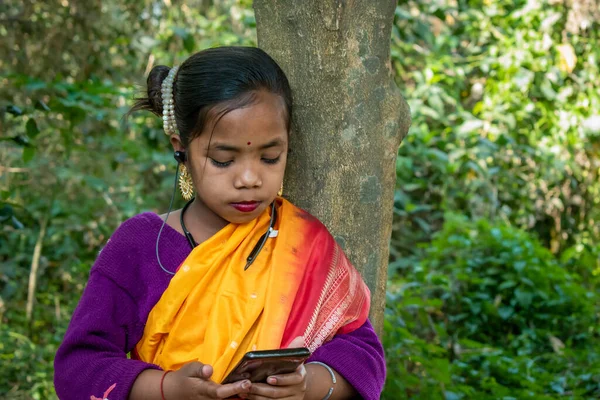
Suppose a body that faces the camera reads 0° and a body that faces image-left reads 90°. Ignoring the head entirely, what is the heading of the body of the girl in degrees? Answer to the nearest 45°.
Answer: approximately 0°

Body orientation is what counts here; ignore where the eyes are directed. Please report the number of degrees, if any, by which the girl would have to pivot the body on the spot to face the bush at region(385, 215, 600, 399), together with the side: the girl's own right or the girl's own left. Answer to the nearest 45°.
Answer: approximately 135° to the girl's own left
